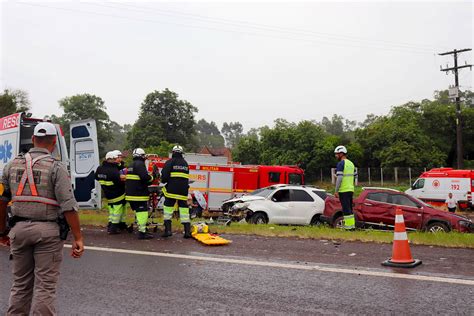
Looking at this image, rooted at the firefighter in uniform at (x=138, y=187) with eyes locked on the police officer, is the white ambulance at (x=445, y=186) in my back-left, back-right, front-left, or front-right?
back-left

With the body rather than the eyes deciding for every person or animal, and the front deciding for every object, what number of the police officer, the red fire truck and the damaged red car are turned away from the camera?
1

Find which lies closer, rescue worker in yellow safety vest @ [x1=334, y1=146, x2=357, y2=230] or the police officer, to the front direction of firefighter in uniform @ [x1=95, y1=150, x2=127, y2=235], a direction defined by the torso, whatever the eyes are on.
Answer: the rescue worker in yellow safety vest

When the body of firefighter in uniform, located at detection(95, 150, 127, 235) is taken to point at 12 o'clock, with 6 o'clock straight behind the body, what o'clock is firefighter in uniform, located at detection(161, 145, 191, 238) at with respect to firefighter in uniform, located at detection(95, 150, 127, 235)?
firefighter in uniform, located at detection(161, 145, 191, 238) is roughly at 3 o'clock from firefighter in uniform, located at detection(95, 150, 127, 235).

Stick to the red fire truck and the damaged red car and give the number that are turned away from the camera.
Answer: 0

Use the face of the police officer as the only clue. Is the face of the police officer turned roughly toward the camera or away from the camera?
away from the camera

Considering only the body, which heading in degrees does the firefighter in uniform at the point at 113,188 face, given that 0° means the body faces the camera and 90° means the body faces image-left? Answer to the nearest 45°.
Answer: approximately 225°

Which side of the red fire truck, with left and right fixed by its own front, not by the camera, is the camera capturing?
right

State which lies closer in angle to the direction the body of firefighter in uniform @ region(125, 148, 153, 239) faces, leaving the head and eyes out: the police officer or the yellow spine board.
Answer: the yellow spine board

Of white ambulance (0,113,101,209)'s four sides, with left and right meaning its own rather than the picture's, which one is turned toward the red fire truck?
right

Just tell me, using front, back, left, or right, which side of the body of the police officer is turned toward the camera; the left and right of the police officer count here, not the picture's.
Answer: back

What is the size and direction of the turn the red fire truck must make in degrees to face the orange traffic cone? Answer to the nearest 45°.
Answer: approximately 90° to its right

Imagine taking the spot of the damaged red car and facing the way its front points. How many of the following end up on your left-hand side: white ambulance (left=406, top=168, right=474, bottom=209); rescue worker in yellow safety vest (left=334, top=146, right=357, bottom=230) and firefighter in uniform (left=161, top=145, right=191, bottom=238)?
1

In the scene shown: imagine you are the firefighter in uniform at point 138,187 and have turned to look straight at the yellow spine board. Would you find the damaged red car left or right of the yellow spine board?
left
